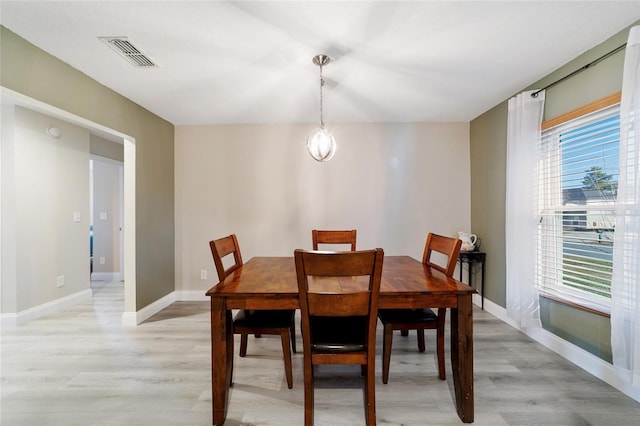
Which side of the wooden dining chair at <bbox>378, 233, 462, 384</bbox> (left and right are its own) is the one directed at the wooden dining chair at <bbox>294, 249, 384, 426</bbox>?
front

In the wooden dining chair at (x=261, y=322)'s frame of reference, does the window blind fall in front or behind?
in front

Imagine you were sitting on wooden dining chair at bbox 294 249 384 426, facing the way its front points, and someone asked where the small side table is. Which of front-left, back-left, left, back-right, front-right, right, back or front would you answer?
front-right

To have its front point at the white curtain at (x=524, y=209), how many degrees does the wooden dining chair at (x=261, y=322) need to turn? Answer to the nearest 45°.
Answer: approximately 45° to its left

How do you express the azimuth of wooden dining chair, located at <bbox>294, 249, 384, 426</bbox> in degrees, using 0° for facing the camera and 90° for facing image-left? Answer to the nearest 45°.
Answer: approximately 180°

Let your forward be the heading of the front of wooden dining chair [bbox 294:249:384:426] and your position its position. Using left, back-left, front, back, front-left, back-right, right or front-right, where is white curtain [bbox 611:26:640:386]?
right

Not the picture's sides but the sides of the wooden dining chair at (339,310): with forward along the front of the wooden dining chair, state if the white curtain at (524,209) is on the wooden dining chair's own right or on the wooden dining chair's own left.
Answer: on the wooden dining chair's own right

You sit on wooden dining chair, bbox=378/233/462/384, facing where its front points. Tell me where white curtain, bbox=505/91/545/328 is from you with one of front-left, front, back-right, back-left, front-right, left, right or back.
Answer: back

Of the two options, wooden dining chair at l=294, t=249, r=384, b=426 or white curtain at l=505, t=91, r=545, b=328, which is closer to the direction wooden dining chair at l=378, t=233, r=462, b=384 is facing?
the wooden dining chair

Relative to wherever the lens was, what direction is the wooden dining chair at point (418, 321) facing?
facing the viewer and to the left of the viewer

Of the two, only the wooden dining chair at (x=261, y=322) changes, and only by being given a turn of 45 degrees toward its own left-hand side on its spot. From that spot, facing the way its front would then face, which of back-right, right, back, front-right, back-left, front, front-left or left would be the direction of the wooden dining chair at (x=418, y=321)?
front

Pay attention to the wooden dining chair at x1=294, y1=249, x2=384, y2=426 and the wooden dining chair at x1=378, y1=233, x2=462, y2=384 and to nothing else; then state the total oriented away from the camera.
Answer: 1

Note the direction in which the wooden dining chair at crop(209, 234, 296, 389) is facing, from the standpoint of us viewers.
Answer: facing the viewer and to the right of the viewer

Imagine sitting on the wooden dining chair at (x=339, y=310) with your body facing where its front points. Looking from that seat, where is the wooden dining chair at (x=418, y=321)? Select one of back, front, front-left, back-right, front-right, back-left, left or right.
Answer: front-right
